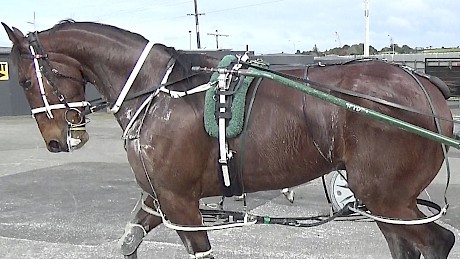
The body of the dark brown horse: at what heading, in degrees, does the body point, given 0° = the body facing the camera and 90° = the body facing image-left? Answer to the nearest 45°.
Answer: approximately 90°
